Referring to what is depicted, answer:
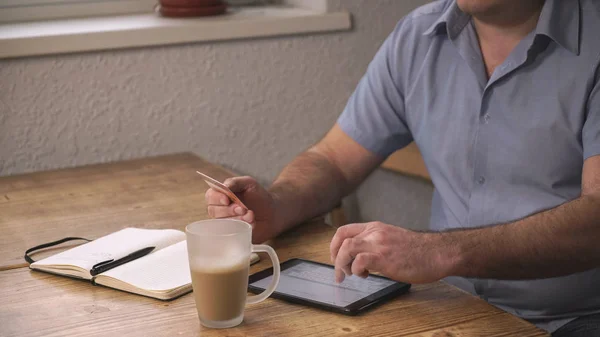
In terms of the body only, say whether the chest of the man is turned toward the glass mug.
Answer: yes

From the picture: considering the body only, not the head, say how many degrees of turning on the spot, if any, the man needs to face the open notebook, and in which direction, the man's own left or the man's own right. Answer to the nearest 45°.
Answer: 0° — they already face it

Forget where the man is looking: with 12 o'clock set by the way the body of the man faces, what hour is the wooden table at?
The wooden table is roughly at 12 o'clock from the man.

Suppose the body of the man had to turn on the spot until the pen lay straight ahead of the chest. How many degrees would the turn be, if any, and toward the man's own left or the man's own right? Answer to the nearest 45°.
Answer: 0° — they already face it

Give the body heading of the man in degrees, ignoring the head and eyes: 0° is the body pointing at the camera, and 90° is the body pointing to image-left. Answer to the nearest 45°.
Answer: approximately 45°
